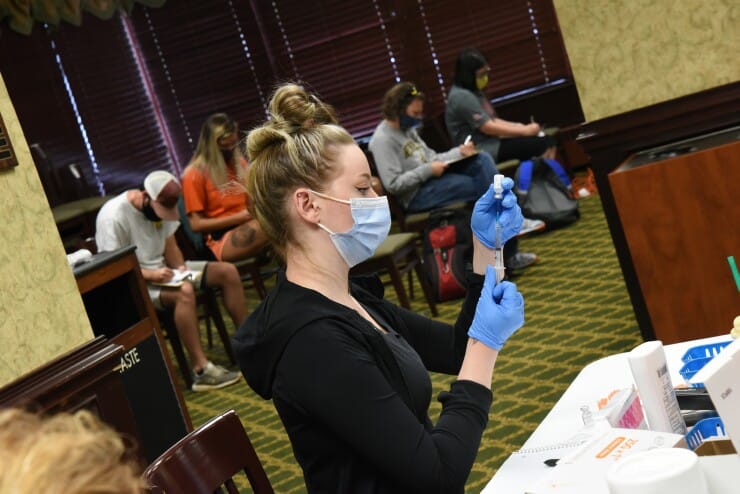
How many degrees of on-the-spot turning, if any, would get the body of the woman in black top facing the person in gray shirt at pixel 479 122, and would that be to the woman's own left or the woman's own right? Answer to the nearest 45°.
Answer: approximately 90° to the woman's own left

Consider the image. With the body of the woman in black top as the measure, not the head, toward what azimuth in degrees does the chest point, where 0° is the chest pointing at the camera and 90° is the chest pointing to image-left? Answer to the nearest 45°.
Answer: approximately 270°

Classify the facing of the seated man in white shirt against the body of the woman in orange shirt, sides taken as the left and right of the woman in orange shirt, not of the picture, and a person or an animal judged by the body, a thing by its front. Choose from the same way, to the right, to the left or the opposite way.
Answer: the same way

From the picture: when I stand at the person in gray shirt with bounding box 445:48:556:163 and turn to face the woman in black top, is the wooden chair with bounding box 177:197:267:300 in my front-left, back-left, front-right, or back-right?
front-right

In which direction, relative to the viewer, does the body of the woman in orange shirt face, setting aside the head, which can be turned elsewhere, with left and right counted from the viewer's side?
facing the viewer and to the right of the viewer

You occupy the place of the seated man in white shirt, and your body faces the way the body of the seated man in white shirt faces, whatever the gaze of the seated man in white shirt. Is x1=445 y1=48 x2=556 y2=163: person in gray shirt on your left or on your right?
on your left

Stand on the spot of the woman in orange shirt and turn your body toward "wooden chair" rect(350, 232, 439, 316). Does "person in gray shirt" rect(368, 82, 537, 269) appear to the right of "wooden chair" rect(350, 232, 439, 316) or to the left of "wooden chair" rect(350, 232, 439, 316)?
left

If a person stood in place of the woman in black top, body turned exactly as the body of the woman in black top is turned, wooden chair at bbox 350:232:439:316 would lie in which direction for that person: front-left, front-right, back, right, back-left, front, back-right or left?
left

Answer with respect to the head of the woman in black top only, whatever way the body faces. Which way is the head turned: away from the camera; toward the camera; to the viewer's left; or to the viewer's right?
to the viewer's right

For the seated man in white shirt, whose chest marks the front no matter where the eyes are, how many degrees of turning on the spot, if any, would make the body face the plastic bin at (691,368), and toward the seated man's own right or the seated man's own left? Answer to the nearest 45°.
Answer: approximately 45° to the seated man's own right

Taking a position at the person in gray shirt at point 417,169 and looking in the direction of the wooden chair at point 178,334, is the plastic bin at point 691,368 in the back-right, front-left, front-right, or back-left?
front-left

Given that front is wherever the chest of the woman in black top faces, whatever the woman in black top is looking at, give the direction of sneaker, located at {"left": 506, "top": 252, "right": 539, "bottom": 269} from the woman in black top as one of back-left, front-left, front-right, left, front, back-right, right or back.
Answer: left
